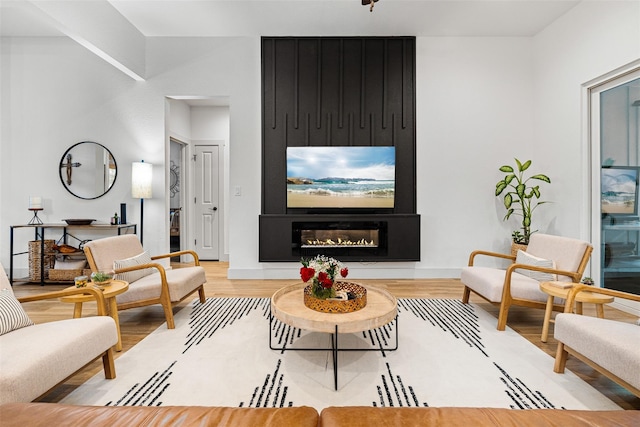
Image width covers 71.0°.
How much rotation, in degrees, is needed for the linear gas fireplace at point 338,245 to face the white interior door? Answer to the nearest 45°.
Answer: approximately 135° to its right

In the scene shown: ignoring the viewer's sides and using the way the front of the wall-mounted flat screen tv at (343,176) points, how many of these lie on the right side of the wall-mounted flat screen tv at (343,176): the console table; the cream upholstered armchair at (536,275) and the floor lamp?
2

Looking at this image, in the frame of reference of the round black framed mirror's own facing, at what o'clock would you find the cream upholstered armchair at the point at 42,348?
The cream upholstered armchair is roughly at 12 o'clock from the round black framed mirror.

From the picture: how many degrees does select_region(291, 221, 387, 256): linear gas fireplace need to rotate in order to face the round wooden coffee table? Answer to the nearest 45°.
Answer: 0° — it already faces it

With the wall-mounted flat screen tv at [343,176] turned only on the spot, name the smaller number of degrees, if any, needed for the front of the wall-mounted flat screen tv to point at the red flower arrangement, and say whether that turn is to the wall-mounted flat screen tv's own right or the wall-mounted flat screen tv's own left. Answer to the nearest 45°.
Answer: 0° — it already faces it

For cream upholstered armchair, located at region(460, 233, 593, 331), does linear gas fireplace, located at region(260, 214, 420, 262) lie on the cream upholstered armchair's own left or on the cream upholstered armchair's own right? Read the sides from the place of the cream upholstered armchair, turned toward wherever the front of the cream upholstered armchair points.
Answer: on the cream upholstered armchair's own right

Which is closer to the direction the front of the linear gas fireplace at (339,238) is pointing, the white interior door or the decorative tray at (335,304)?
the decorative tray

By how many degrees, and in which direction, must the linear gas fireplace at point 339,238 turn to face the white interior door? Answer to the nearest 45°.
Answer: approximately 135° to its right

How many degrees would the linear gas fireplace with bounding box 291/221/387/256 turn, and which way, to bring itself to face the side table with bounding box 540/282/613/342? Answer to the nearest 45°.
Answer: approximately 45° to its left
